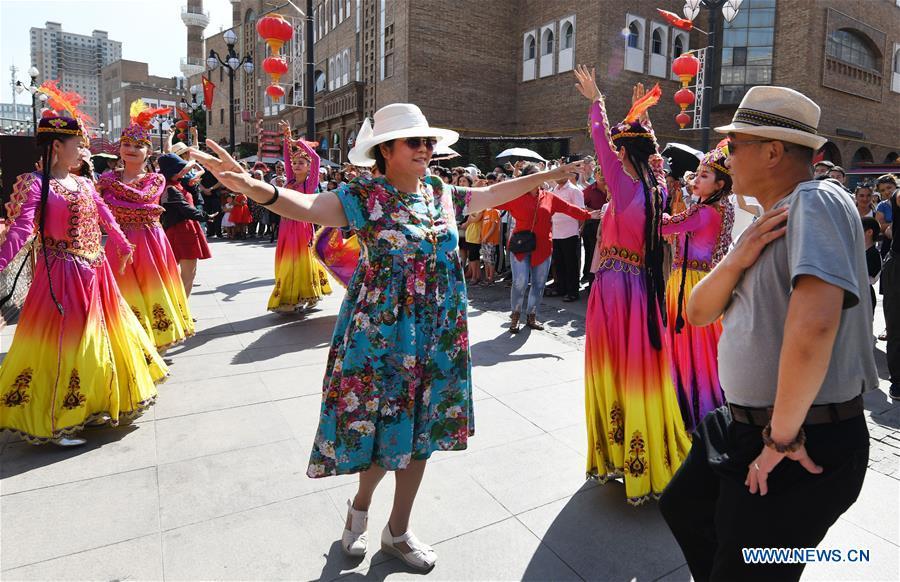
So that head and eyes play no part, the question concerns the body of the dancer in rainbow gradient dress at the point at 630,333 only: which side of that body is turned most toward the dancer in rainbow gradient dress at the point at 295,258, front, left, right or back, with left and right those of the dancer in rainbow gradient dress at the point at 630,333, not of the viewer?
front

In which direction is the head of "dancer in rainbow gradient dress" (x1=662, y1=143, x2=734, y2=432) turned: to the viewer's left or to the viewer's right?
to the viewer's left

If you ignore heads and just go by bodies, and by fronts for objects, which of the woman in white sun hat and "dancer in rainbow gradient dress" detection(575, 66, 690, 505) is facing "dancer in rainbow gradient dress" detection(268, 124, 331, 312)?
"dancer in rainbow gradient dress" detection(575, 66, 690, 505)

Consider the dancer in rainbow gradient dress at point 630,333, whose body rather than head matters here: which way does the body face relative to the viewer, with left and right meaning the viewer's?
facing away from the viewer and to the left of the viewer

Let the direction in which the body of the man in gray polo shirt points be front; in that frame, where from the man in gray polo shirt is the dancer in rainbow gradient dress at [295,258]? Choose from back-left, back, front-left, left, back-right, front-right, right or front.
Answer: front-right

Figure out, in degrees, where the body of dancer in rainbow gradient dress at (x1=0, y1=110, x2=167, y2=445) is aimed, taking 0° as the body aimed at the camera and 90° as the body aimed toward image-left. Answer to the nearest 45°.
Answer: approximately 315°

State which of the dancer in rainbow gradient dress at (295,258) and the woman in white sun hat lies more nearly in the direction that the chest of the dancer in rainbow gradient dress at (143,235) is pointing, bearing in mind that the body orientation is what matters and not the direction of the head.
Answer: the woman in white sun hat

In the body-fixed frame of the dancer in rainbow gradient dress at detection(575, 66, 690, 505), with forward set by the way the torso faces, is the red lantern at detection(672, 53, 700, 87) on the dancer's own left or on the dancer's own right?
on the dancer's own right

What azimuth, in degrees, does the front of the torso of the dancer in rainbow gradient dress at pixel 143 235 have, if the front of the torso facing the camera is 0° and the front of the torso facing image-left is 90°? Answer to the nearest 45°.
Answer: approximately 0°

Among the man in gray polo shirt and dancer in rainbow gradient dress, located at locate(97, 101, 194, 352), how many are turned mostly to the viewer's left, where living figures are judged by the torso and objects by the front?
1

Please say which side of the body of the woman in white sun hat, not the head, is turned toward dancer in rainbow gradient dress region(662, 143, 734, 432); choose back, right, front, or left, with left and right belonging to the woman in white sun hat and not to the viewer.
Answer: left

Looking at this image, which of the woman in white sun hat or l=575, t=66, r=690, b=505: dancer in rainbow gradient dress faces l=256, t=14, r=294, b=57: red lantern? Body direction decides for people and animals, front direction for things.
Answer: the dancer in rainbow gradient dress

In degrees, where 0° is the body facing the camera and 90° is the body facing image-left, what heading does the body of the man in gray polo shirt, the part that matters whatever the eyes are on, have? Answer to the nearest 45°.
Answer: approximately 90°

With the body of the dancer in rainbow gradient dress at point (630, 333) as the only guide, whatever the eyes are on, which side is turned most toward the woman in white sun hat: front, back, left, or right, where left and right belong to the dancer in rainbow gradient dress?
left
